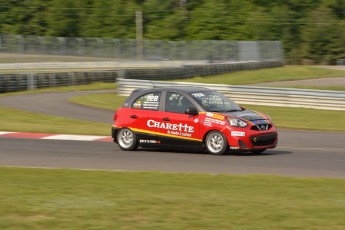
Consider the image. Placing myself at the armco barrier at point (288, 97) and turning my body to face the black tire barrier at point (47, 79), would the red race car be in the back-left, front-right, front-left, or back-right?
back-left

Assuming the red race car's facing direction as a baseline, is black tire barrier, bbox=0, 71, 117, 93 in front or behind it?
behind

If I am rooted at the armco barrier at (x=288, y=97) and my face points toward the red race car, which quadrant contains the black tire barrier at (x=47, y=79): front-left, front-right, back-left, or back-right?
back-right

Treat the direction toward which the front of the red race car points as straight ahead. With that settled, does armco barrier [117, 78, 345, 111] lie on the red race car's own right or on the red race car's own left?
on the red race car's own left

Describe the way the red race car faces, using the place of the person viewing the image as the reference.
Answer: facing the viewer and to the right of the viewer
